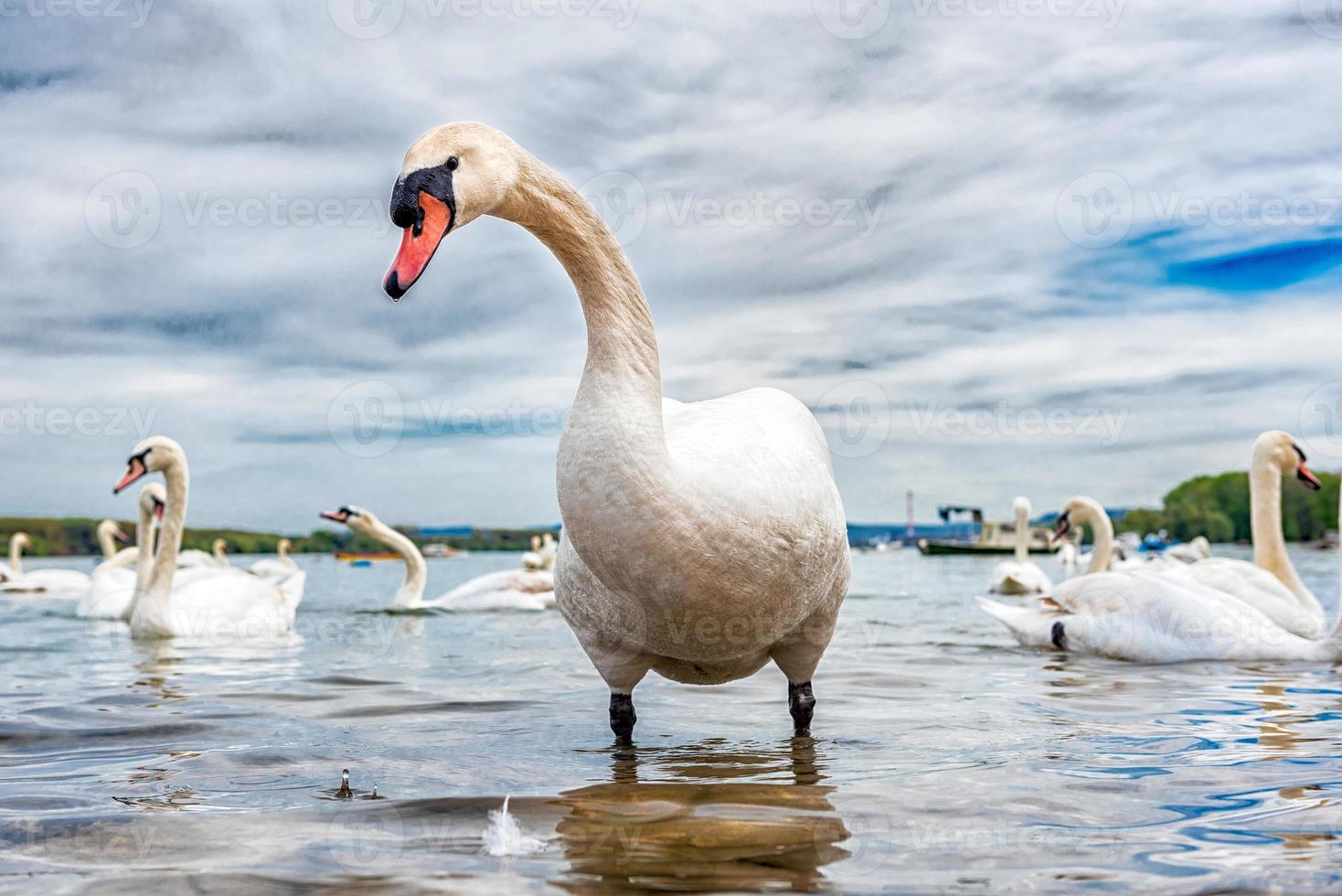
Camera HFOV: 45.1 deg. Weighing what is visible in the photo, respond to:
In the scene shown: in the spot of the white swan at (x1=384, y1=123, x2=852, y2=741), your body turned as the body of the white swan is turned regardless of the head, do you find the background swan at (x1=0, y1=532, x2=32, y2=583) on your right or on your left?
on your right

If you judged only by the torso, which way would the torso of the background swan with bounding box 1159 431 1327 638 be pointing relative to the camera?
to the viewer's right

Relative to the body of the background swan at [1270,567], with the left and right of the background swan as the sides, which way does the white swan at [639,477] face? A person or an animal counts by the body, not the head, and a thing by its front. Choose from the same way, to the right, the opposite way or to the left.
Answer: to the right

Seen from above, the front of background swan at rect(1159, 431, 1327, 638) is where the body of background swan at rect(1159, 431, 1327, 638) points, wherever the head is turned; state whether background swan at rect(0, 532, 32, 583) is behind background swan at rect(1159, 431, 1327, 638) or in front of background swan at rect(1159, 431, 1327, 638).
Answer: behind

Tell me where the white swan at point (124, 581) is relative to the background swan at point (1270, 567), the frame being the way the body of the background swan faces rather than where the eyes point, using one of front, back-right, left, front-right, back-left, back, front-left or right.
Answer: back

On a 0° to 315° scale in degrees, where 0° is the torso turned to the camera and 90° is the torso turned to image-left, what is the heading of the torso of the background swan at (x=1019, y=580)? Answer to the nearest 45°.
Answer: approximately 180°
